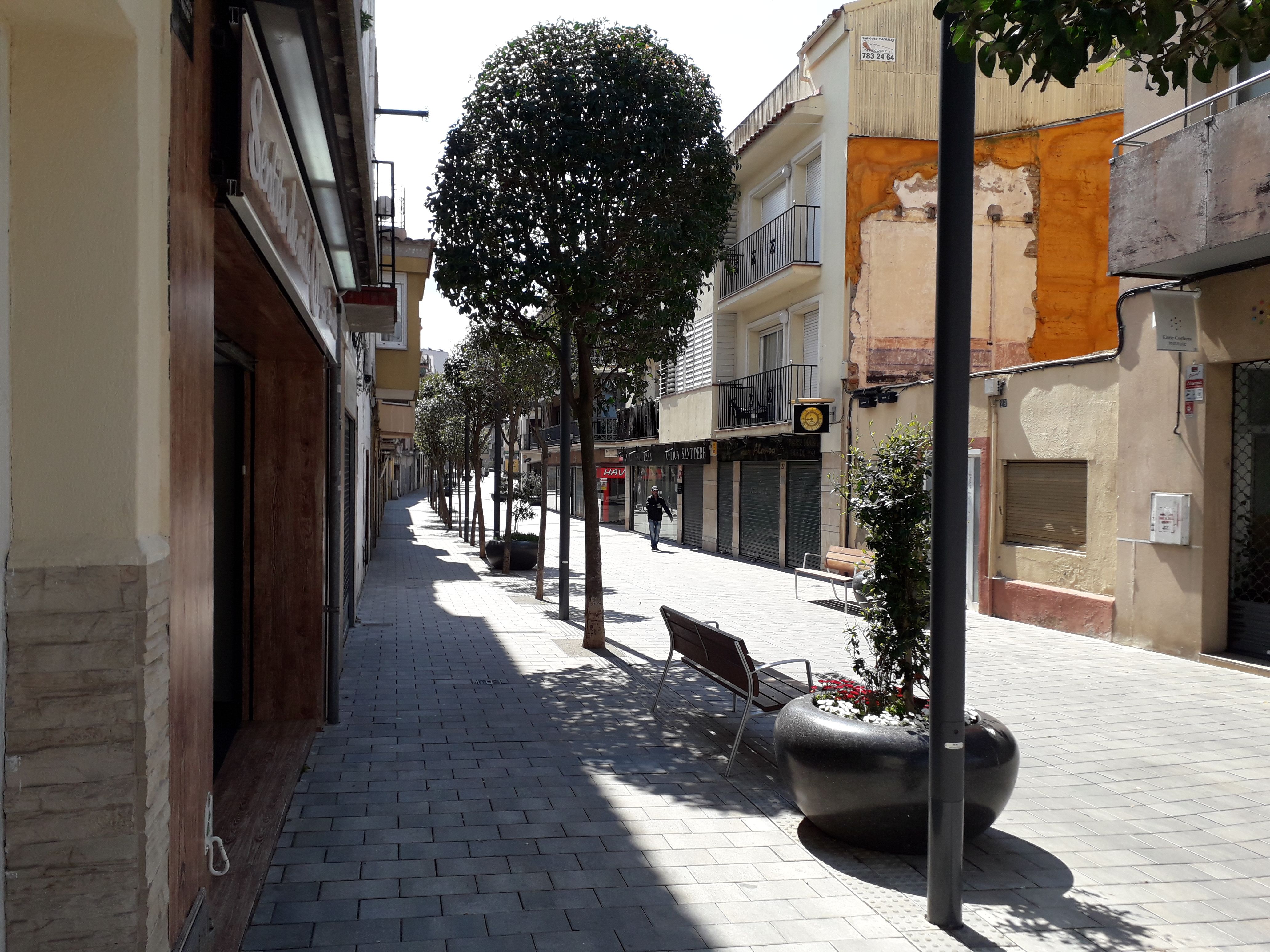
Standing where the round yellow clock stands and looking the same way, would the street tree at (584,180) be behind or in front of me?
in front

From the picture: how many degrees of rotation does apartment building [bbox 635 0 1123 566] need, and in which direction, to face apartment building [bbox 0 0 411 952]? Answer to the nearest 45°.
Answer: approximately 45° to its left

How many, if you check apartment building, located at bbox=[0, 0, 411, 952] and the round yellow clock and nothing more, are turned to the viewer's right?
1

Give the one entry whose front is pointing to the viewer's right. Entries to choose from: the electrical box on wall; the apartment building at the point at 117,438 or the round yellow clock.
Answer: the apartment building

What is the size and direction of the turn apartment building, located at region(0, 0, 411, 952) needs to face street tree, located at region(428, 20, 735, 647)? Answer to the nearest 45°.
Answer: approximately 45° to its left

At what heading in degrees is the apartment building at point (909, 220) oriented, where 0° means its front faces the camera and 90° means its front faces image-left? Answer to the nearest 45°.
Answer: approximately 45°

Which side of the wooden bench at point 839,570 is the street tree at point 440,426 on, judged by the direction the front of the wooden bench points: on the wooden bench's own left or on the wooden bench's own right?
on the wooden bench's own right

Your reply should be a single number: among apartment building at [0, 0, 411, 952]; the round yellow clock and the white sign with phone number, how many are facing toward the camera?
2

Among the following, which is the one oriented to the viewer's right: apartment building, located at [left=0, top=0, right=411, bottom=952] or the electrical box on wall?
the apartment building

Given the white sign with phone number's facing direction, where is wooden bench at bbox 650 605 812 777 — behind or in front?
in front

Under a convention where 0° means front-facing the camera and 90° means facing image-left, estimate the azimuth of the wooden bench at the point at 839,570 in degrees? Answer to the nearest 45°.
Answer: approximately 45°

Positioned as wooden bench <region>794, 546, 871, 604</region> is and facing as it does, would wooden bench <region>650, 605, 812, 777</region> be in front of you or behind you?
in front

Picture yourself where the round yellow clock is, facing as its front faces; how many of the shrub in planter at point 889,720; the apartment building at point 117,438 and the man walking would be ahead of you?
2
